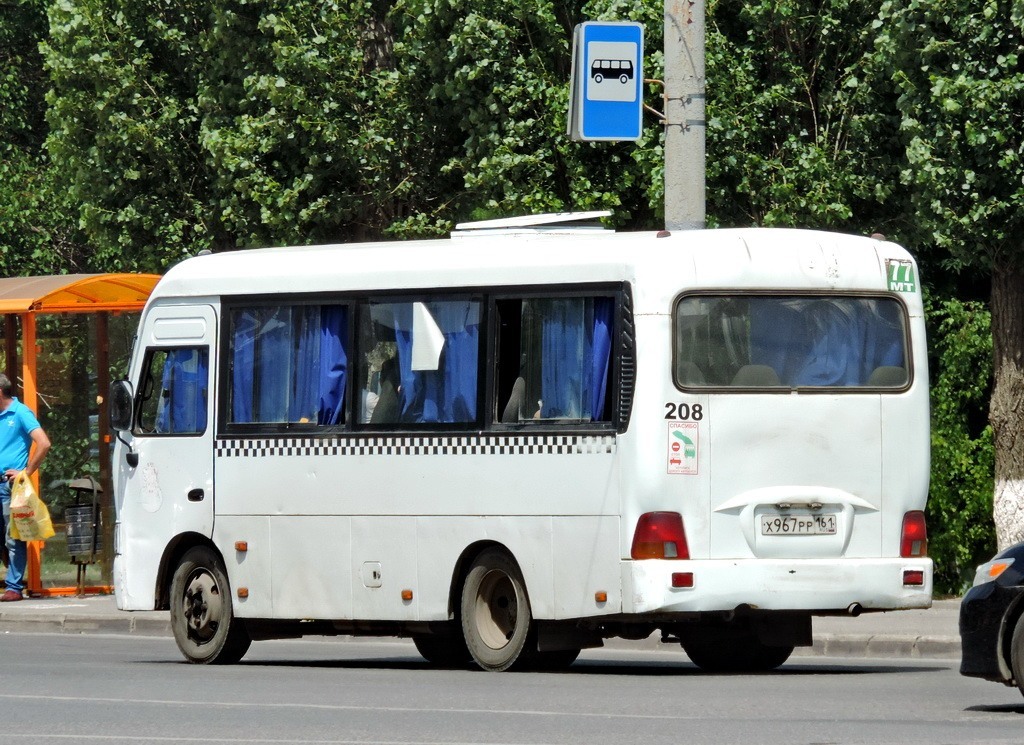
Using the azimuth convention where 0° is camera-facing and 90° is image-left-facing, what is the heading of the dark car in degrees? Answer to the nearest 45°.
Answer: approximately 90°

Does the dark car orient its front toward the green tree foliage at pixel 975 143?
no

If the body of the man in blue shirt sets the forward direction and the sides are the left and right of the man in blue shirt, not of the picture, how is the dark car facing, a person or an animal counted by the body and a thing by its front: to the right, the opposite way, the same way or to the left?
to the right

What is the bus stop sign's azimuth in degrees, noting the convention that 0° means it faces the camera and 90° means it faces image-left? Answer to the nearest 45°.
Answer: approximately 315°

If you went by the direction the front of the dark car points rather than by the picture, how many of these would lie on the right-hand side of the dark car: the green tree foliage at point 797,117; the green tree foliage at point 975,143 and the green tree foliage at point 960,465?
3

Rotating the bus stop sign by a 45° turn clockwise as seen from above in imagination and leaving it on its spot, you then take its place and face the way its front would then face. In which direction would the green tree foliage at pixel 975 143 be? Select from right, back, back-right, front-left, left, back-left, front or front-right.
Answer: back-left

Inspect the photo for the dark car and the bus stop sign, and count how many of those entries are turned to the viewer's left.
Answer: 1

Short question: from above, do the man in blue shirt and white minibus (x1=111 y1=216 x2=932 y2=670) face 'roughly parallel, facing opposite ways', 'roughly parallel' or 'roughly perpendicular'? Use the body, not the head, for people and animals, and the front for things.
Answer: roughly perpendicular

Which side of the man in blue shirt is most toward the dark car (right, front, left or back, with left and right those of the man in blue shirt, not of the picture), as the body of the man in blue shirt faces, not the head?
left

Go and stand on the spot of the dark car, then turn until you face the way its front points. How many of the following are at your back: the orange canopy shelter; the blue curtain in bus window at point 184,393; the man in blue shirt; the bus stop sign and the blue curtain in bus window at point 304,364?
0

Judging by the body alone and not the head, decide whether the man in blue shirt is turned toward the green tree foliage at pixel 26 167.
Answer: no

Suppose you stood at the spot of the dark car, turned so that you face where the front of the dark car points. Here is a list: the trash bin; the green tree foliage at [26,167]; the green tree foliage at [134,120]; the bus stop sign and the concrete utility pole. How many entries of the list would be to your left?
0

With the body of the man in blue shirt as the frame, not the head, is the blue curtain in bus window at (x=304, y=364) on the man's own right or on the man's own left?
on the man's own left

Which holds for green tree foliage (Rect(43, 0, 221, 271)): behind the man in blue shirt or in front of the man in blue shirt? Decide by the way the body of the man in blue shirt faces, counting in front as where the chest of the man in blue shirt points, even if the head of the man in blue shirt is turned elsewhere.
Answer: behind

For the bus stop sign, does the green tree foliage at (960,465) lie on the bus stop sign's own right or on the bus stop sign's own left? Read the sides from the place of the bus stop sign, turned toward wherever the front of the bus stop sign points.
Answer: on the bus stop sign's own left
